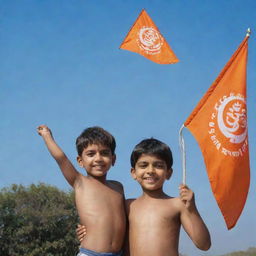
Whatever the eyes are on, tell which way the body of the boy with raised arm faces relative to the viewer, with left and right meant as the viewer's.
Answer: facing the viewer and to the right of the viewer

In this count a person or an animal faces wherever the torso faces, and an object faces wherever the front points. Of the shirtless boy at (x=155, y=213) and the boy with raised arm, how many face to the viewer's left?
0

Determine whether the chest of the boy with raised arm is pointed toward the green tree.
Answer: no

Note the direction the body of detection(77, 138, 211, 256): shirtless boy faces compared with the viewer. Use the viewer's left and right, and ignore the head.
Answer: facing the viewer

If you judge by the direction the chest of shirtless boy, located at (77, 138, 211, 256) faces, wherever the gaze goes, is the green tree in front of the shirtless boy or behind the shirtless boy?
behind

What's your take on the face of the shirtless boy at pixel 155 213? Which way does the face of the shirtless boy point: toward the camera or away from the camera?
toward the camera

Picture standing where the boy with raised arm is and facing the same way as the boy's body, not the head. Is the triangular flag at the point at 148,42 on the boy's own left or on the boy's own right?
on the boy's own left

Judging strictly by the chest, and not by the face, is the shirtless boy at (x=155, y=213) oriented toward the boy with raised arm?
no

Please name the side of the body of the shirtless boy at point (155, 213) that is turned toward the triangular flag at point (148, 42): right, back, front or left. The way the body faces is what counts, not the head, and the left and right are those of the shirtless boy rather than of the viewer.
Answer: back

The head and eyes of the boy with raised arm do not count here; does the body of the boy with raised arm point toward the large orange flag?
no

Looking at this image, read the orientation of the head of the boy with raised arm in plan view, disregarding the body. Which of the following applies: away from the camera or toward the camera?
toward the camera
